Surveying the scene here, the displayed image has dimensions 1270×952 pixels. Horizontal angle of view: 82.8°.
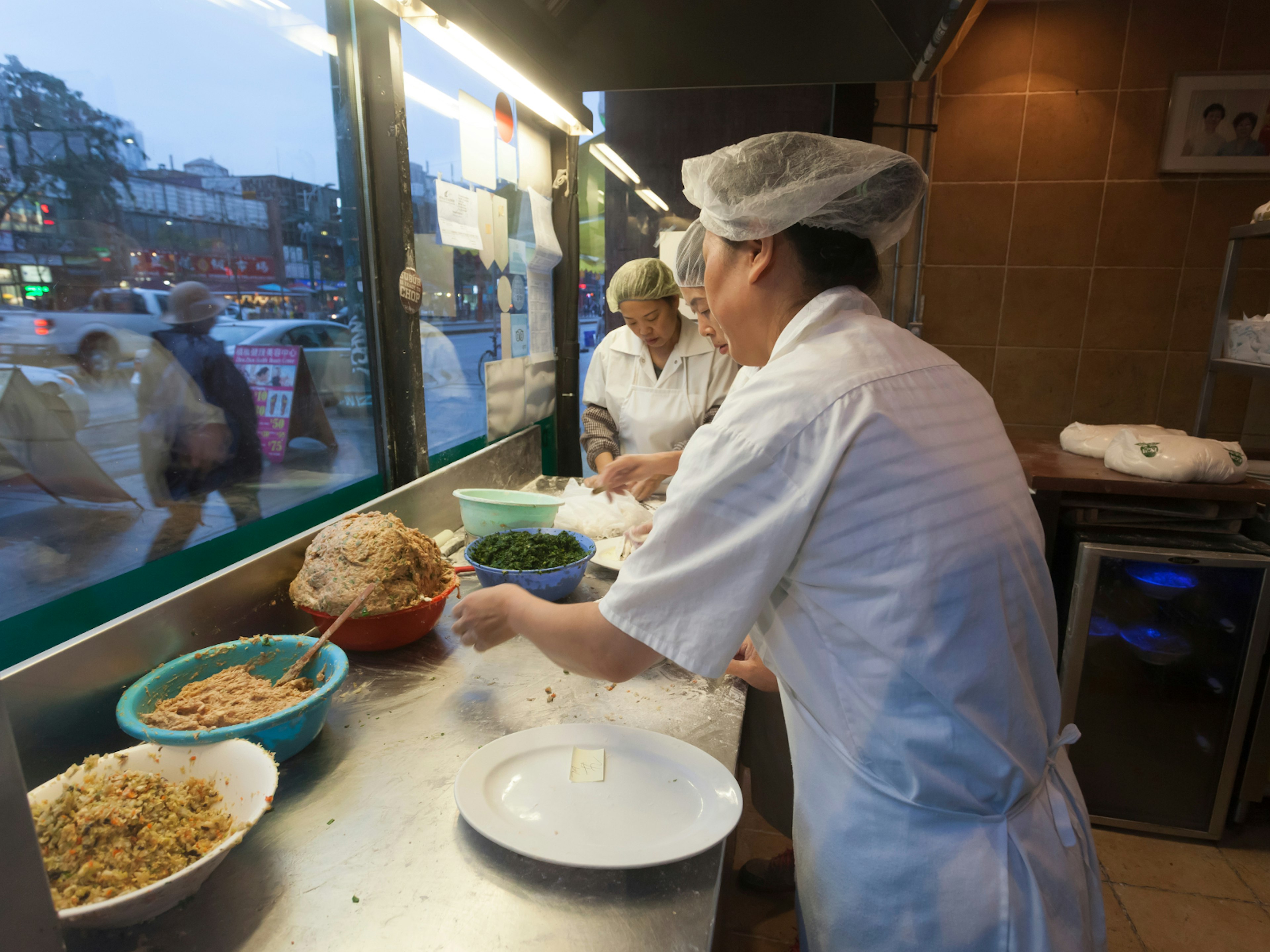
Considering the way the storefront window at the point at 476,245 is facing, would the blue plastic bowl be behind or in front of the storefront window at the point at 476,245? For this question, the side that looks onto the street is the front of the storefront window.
behind

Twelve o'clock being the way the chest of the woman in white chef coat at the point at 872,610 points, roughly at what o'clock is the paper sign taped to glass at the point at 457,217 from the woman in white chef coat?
The paper sign taped to glass is roughly at 12 o'clock from the woman in white chef coat.

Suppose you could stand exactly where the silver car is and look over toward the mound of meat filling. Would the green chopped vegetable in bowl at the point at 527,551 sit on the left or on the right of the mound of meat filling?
left

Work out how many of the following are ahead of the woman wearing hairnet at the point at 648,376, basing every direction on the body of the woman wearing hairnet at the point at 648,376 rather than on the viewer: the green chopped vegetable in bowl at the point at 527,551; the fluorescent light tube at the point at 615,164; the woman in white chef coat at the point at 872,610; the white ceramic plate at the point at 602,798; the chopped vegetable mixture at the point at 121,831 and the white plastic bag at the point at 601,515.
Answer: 5

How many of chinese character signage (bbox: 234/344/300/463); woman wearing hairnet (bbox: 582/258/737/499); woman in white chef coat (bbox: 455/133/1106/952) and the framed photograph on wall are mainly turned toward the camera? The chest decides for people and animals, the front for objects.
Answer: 3

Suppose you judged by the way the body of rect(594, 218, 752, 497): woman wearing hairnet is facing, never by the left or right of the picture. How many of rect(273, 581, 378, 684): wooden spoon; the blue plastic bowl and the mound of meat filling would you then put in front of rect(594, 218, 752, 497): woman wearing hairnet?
3

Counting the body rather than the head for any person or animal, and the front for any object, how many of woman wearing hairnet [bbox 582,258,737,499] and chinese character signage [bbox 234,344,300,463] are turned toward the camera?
2

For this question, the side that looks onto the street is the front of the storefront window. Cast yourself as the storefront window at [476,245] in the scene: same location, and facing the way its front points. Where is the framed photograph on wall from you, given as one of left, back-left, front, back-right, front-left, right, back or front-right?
back-right

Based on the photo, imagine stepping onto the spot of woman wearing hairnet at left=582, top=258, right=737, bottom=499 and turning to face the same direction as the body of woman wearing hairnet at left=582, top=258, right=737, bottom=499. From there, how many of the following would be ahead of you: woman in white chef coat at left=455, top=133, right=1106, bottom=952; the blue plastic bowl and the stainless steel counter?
3
